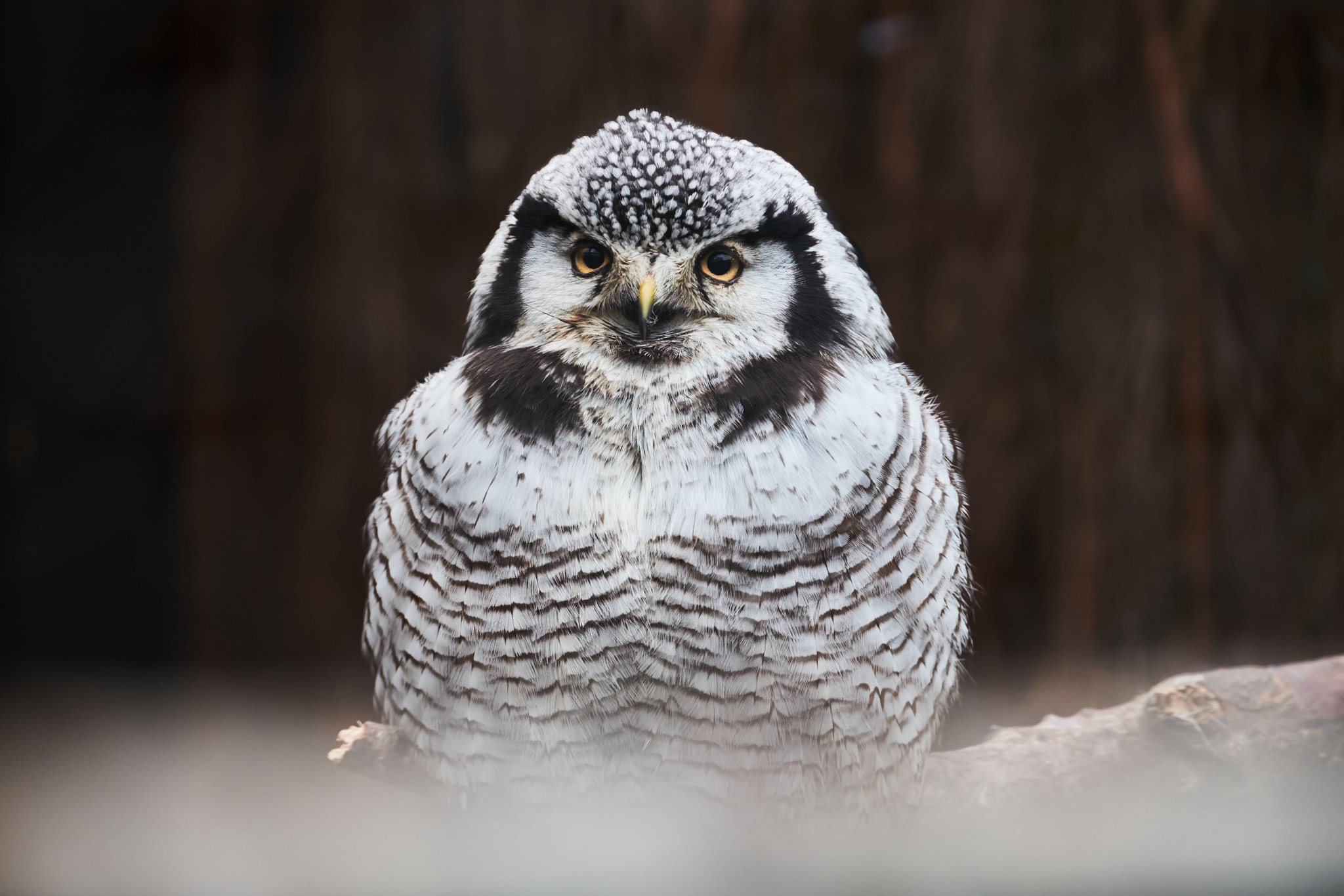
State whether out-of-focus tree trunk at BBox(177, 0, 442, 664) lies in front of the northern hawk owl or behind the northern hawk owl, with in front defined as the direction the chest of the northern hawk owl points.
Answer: behind

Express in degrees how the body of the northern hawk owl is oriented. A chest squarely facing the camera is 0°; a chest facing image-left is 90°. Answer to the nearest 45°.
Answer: approximately 0°

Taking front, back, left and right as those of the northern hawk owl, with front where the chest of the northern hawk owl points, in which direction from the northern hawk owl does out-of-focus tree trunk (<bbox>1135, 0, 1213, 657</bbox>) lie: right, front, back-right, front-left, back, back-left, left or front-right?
back-left
